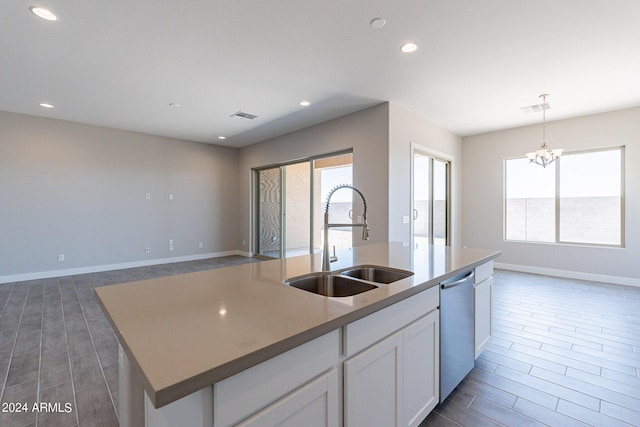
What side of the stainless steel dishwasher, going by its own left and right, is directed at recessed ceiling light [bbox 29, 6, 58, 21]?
back

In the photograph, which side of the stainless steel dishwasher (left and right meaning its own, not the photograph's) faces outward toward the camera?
right

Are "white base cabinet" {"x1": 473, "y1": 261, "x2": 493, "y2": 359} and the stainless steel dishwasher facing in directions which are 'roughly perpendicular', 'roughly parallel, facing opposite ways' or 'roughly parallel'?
roughly parallel

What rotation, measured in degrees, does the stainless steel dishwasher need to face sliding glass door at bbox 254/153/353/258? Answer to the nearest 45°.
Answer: approximately 135° to its left

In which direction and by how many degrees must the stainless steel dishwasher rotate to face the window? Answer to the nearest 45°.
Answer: approximately 90° to its left

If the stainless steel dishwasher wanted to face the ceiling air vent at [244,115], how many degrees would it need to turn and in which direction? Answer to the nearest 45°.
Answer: approximately 135° to its left

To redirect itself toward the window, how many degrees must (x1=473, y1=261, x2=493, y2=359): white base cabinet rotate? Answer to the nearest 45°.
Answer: approximately 90° to its left

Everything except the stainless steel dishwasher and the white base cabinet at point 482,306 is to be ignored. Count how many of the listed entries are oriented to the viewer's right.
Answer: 2

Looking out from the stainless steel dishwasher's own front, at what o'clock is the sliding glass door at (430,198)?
The sliding glass door is roughly at 9 o'clock from the stainless steel dishwasher.

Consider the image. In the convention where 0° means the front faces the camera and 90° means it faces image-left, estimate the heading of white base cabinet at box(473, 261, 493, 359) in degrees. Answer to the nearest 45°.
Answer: approximately 270°
